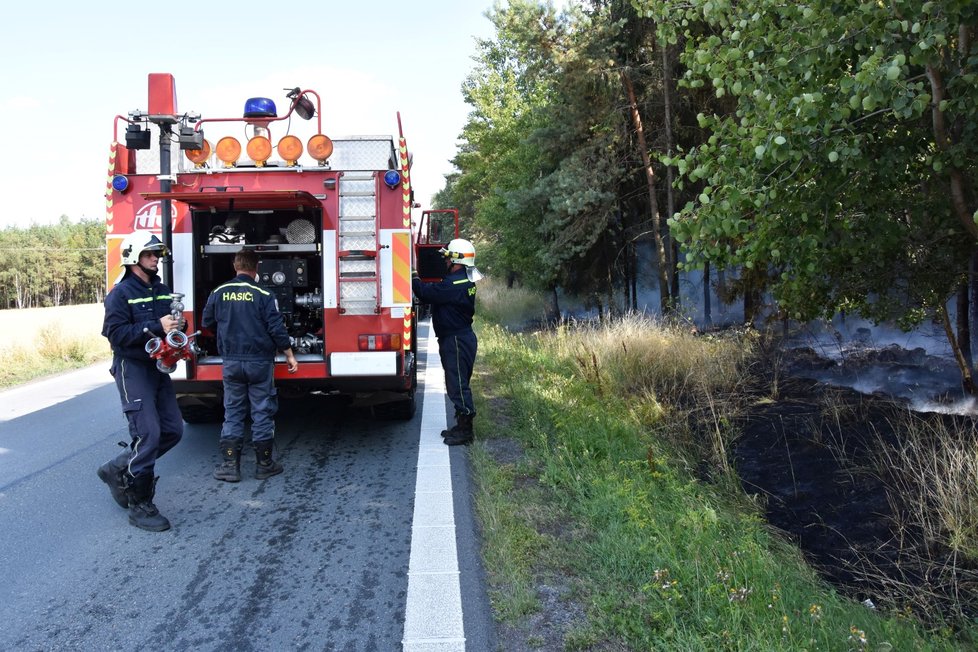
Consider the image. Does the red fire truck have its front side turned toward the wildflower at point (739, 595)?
no

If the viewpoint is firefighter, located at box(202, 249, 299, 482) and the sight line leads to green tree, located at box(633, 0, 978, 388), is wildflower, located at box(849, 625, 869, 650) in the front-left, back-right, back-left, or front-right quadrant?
front-right

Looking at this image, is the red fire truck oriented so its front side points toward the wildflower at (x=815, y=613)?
no

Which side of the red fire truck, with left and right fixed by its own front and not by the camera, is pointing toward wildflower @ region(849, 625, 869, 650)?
back

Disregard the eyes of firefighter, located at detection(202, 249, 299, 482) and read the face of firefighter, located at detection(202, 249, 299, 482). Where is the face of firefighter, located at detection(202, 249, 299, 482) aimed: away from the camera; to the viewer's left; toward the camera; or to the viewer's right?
away from the camera

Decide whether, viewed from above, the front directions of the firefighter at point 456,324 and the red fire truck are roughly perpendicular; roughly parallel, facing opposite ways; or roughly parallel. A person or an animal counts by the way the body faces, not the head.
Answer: roughly perpendicular

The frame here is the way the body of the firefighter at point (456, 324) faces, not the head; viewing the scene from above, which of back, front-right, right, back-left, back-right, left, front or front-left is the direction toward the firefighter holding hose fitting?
front-left

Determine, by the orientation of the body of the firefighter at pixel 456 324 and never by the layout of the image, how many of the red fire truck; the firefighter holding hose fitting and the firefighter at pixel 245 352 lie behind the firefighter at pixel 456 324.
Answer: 0

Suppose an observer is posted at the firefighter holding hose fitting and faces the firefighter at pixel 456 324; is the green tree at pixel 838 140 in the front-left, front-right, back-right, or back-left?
front-right

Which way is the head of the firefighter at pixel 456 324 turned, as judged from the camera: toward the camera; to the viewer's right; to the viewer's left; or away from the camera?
to the viewer's left

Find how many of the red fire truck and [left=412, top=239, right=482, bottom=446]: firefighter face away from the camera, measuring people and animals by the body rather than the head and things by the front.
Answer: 1

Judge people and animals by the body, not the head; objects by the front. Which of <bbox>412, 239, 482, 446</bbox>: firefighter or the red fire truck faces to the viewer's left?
the firefighter

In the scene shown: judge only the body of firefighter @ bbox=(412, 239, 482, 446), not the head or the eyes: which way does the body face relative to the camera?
to the viewer's left

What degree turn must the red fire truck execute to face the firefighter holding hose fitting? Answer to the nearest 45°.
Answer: approximately 135° to its left

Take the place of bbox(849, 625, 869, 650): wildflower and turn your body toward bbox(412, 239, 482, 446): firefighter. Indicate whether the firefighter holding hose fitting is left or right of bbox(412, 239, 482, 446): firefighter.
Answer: left

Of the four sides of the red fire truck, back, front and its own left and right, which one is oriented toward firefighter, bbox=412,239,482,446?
right

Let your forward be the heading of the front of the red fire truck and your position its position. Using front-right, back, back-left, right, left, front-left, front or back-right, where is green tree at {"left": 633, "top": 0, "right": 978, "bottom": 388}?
back-right

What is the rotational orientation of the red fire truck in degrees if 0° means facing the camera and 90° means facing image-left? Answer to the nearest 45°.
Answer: approximately 180°
